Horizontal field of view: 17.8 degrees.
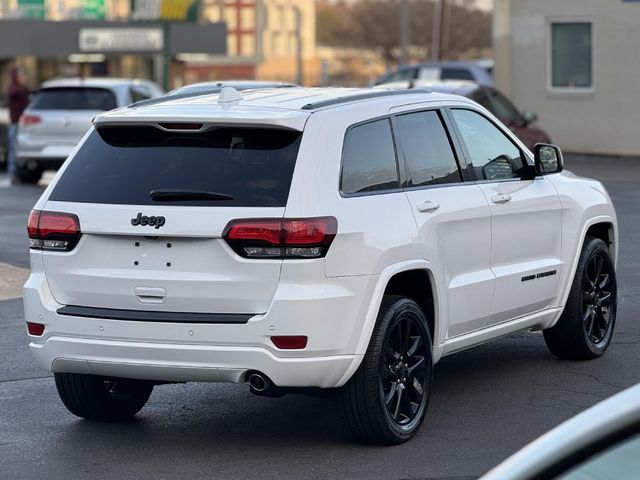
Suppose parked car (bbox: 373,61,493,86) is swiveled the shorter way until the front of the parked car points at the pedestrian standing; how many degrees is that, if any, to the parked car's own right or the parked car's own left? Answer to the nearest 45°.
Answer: approximately 45° to the parked car's own left

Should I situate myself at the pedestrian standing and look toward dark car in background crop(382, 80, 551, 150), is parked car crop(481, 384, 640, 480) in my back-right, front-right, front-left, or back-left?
front-right

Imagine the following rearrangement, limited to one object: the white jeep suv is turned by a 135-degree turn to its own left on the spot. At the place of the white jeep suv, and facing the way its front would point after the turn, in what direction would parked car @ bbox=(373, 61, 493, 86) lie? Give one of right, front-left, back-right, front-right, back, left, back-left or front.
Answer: right

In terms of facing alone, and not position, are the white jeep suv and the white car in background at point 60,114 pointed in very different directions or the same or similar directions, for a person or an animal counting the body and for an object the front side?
same or similar directions

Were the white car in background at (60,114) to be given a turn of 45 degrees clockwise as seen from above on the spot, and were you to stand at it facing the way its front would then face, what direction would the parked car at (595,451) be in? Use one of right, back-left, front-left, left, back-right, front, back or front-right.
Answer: right

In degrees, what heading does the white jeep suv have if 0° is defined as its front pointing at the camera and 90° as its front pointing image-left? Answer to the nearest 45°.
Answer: approximately 225°

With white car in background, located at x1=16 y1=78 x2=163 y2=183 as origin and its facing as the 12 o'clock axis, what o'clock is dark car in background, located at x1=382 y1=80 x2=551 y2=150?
The dark car in background is roughly at 2 o'clock from the white car in background.

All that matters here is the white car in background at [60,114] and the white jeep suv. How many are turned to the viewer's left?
0

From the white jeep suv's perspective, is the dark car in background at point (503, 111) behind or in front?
in front

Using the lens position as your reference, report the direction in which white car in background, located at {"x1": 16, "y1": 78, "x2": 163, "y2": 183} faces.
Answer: facing away from the viewer and to the right of the viewer
